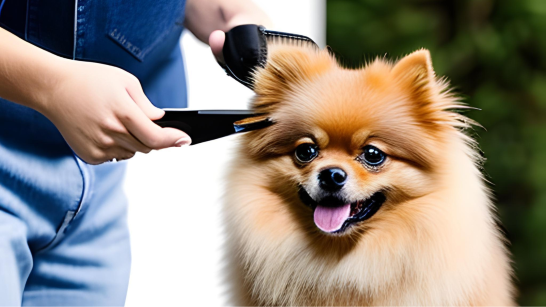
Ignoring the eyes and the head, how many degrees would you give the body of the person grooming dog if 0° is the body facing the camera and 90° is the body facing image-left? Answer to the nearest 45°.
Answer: approximately 315°
